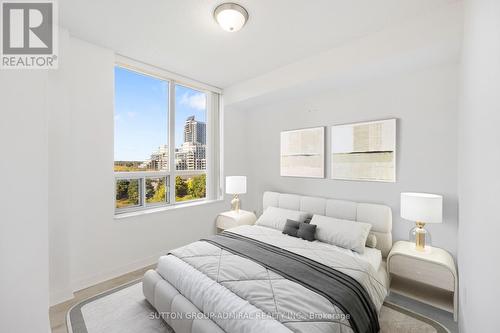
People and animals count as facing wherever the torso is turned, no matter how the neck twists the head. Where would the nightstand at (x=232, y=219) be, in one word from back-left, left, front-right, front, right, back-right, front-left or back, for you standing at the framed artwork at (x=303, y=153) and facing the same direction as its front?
front-right

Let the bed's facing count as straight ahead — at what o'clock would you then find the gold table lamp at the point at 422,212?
The gold table lamp is roughly at 7 o'clock from the bed.

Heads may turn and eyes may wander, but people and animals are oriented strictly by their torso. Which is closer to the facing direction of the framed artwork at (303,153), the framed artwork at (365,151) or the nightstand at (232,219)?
the nightstand

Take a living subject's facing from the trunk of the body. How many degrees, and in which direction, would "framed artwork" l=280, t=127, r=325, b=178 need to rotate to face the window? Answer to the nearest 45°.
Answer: approximately 45° to its right

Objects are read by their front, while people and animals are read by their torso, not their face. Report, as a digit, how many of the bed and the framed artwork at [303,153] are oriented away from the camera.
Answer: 0

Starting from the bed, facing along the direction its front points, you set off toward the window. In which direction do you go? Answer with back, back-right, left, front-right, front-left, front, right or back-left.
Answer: right

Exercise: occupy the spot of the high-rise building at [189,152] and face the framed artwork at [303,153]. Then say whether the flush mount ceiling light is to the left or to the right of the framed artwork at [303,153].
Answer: right

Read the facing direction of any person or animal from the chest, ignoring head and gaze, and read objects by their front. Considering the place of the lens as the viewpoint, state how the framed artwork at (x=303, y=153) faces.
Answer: facing the viewer and to the left of the viewer

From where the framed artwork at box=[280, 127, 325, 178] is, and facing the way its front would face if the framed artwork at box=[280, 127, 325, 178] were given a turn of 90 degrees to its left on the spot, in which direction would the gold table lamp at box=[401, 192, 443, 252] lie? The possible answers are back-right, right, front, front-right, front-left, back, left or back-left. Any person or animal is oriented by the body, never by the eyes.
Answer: front

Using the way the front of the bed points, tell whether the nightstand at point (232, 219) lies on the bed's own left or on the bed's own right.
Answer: on the bed's own right

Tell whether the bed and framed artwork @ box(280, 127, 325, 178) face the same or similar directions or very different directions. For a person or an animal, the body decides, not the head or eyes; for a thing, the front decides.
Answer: same or similar directions

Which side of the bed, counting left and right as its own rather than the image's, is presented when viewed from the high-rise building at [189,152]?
right

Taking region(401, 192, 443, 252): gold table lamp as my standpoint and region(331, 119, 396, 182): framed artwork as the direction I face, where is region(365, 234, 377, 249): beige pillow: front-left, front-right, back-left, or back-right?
front-left
